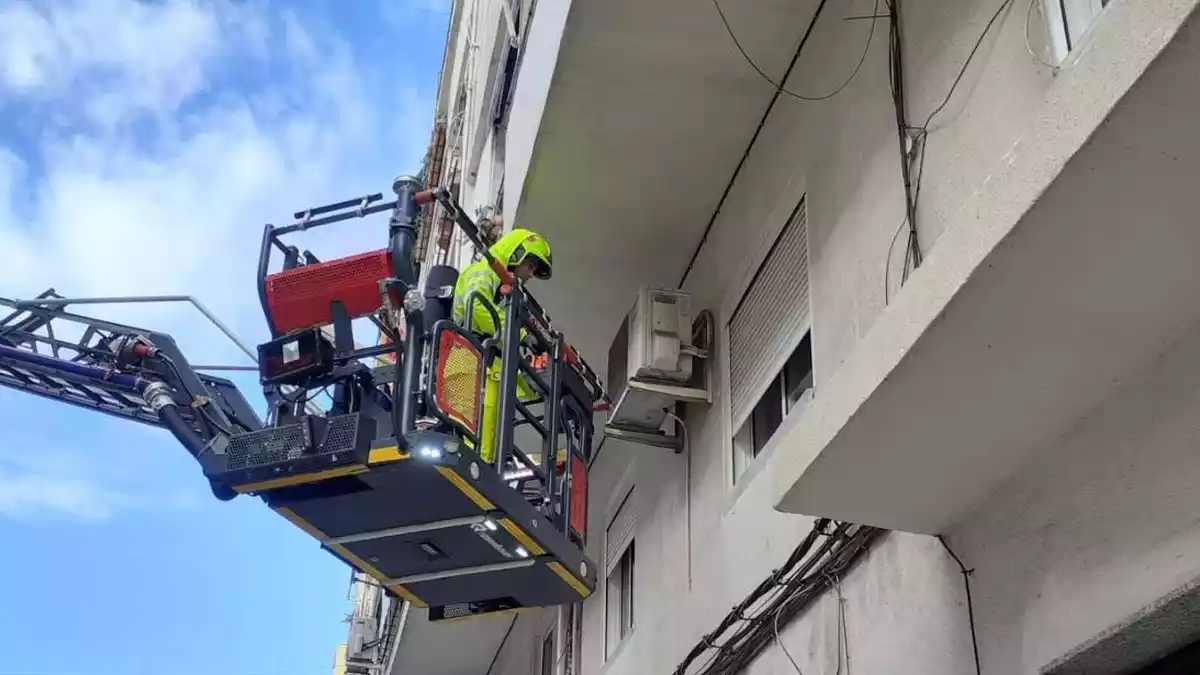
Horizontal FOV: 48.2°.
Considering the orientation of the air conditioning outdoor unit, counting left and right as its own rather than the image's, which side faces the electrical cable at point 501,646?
right

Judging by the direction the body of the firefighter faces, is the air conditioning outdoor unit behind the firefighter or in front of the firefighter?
in front

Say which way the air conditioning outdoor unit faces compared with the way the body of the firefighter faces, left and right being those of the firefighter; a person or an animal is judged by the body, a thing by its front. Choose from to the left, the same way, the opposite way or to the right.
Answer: the opposite way

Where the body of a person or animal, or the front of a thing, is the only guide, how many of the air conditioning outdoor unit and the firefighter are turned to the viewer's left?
1

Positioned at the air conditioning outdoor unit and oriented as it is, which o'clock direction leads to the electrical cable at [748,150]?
The electrical cable is roughly at 8 o'clock from the air conditioning outdoor unit.

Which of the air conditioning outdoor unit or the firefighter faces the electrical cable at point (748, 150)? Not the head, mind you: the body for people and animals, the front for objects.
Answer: the firefighter

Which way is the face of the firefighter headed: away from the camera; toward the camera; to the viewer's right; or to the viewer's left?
to the viewer's right

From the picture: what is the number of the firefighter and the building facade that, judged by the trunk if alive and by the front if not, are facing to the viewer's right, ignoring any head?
1

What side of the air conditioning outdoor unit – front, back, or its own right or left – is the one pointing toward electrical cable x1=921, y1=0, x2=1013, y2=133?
left

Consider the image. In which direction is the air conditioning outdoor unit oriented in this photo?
to the viewer's left

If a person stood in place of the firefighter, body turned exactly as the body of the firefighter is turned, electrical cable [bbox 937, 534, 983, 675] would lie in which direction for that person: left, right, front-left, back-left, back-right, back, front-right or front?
front-right

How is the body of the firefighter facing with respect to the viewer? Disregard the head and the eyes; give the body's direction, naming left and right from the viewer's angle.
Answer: facing to the right of the viewer

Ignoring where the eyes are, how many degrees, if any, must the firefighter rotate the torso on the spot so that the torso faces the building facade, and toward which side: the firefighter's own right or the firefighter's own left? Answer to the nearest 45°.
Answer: approximately 45° to the firefighter's own right

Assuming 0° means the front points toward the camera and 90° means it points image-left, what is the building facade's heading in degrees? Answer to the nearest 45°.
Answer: approximately 45°

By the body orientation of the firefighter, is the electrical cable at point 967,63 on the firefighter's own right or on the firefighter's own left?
on the firefighter's own right
